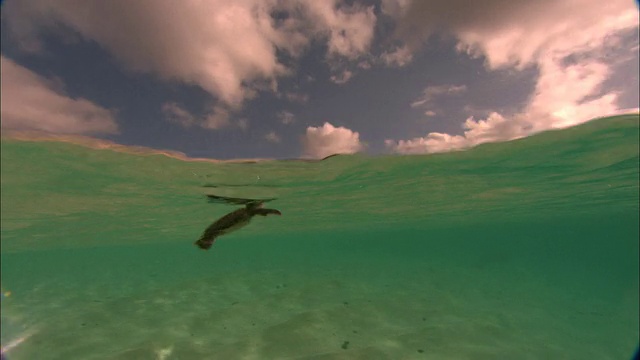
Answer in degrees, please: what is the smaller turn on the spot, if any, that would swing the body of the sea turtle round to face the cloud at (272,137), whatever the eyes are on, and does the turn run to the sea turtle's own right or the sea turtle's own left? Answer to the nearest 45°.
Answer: approximately 90° to the sea turtle's own left

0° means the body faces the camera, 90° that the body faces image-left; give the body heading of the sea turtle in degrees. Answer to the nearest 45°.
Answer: approximately 270°

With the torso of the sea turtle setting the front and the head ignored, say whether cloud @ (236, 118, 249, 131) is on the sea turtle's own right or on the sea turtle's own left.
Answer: on the sea turtle's own left

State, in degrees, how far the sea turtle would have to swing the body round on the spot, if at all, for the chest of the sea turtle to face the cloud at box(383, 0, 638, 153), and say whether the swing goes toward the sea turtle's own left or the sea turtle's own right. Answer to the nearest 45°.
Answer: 0° — it already faces it

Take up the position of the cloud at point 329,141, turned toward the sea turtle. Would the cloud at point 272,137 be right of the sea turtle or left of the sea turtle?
right

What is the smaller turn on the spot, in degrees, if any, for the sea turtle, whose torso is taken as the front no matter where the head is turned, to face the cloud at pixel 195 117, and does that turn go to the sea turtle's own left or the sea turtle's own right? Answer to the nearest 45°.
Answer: approximately 90° to the sea turtle's own left
